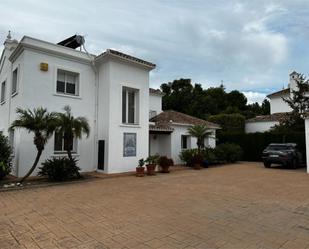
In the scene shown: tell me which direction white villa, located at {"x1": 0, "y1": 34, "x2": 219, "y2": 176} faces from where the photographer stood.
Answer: facing the viewer and to the right of the viewer

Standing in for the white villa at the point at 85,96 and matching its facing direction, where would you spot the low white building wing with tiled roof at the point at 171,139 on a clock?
The low white building wing with tiled roof is roughly at 9 o'clock from the white villa.

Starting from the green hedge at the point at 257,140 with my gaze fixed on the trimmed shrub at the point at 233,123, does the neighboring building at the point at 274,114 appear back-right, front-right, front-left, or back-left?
front-right

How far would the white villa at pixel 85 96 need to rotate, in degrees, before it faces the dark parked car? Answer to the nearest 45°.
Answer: approximately 45° to its left

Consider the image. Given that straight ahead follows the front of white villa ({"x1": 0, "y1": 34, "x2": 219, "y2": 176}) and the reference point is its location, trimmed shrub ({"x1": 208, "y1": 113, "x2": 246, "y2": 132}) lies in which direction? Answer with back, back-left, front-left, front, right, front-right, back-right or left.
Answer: left

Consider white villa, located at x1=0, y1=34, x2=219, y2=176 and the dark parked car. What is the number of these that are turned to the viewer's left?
0

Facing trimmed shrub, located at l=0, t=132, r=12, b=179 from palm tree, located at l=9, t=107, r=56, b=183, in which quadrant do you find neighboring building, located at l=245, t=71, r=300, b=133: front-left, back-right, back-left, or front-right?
back-right
